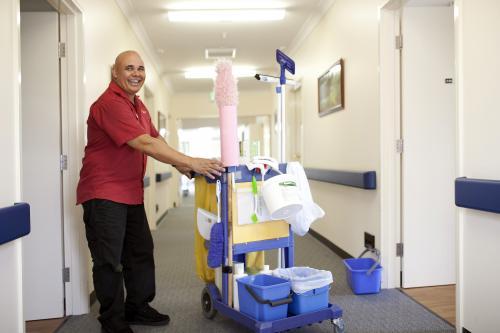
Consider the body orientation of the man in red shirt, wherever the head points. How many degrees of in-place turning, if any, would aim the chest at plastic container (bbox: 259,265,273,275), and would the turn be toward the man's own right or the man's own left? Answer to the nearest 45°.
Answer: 0° — they already face it

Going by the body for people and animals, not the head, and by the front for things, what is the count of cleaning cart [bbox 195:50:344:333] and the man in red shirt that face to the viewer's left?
0

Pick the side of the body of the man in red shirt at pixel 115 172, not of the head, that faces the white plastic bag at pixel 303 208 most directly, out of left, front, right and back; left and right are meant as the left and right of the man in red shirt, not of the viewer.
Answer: front

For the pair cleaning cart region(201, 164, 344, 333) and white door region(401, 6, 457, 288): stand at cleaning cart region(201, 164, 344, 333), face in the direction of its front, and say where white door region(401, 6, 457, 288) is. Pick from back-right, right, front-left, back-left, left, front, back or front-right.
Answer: left

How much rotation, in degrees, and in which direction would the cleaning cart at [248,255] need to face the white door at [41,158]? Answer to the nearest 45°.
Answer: approximately 135° to its right

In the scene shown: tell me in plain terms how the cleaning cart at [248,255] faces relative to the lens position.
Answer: facing the viewer and to the right of the viewer

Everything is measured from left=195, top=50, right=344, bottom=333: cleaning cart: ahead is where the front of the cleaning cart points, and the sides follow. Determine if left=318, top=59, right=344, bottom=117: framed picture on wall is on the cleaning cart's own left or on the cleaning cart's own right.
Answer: on the cleaning cart's own left

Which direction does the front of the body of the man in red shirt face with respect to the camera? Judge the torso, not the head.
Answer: to the viewer's right

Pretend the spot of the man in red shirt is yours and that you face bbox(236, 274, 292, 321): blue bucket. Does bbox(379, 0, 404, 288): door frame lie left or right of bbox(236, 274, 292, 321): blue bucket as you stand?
left
